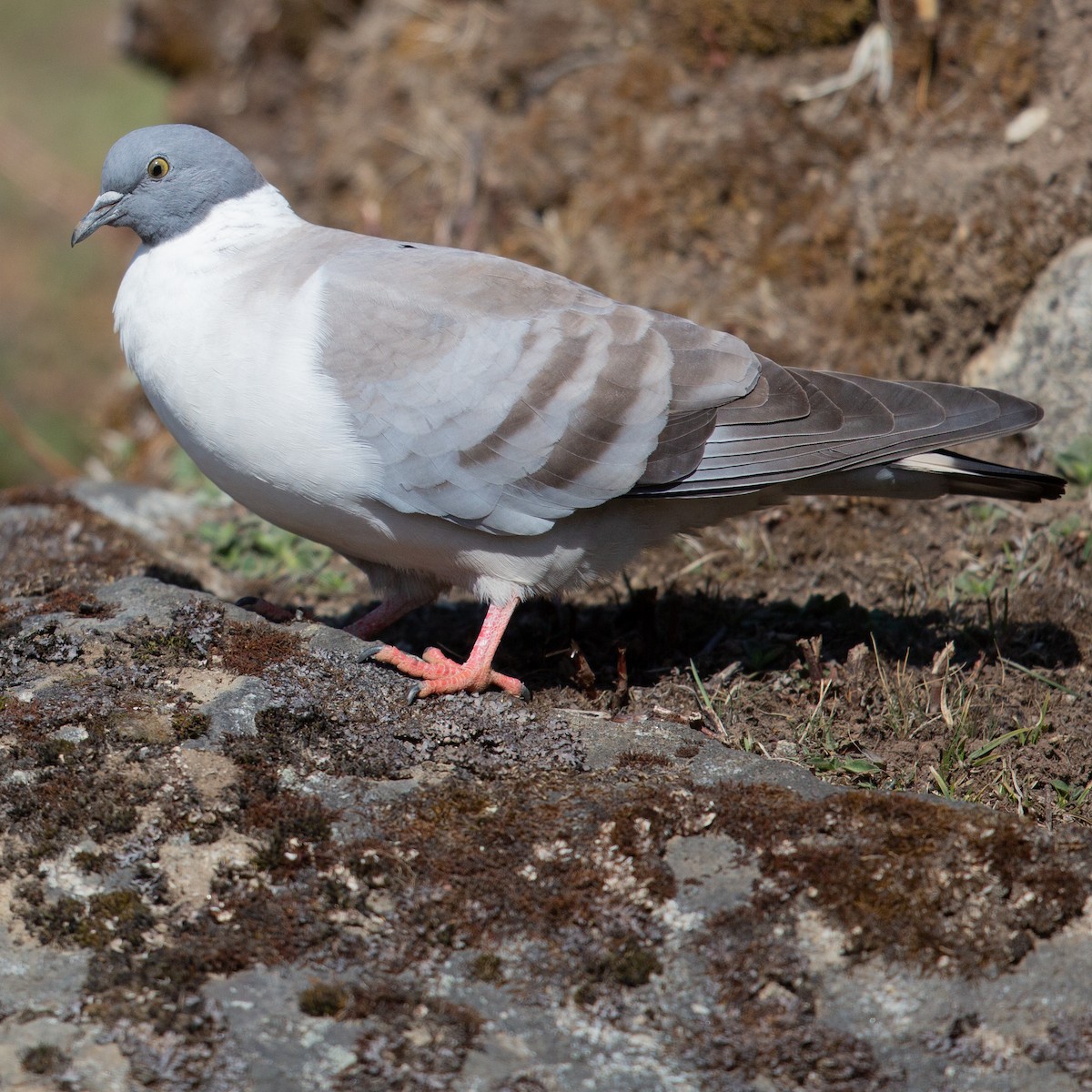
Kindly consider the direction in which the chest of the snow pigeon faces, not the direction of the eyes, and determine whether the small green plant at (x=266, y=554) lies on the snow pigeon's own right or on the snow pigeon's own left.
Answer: on the snow pigeon's own right

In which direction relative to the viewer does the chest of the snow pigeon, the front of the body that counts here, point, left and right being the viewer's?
facing to the left of the viewer
